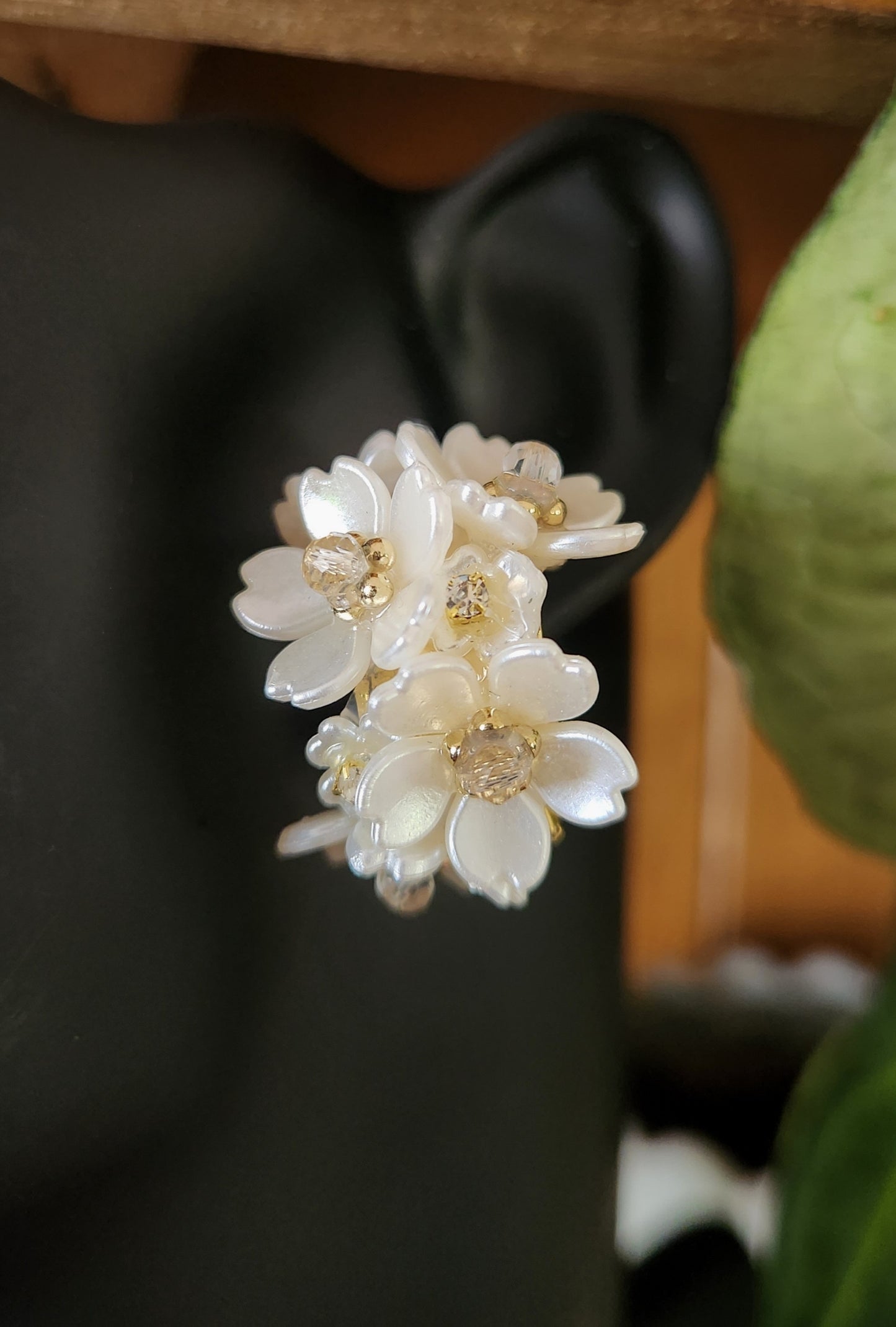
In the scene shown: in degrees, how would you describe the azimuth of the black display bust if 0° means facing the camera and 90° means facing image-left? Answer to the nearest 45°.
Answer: approximately 45°
